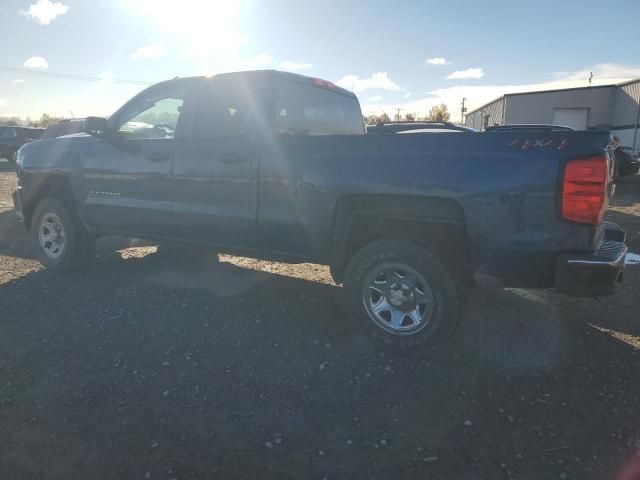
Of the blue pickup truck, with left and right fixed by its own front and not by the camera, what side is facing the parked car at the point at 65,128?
front

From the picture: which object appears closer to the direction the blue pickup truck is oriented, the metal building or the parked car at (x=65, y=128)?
the parked car

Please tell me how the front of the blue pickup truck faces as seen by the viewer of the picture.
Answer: facing away from the viewer and to the left of the viewer

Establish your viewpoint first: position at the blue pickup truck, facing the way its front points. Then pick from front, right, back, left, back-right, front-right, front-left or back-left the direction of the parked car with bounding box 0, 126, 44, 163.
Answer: front

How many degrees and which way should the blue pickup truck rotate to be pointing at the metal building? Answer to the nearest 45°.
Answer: approximately 90° to its right

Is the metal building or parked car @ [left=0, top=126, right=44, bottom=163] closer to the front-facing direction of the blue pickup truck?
the parked car
